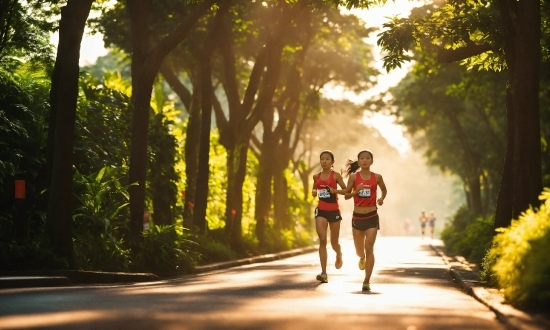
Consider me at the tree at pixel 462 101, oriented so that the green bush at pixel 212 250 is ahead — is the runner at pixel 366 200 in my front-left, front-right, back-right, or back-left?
front-left

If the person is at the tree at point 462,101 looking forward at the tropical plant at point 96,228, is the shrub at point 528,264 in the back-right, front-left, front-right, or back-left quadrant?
front-left

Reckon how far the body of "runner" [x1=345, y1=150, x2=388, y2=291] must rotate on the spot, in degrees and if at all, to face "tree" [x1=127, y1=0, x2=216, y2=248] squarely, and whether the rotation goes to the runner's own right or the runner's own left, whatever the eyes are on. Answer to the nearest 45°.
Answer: approximately 135° to the runner's own right

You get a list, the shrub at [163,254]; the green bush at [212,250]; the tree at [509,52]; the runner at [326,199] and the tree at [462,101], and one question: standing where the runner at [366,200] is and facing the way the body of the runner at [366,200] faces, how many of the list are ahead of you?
0

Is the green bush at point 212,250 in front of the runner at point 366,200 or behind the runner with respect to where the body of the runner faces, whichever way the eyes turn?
behind

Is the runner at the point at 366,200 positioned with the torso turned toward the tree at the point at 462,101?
no

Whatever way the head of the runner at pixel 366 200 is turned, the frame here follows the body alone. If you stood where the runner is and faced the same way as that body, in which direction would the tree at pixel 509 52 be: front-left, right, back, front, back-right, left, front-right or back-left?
back-left

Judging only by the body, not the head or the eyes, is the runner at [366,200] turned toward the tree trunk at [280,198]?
no

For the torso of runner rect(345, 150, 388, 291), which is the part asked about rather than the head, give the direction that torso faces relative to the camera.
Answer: toward the camera

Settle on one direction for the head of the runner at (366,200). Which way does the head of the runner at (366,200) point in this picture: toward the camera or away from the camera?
toward the camera

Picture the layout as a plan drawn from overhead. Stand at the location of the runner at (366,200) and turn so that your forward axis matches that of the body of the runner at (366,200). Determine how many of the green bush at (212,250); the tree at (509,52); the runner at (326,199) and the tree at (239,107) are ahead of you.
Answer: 0

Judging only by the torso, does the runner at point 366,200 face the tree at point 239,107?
no
